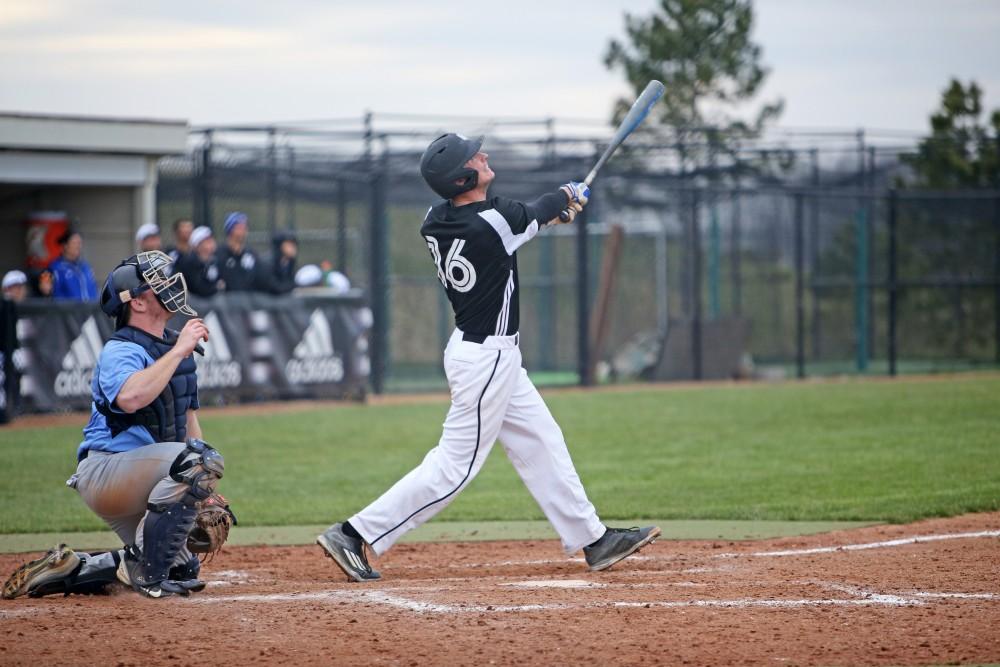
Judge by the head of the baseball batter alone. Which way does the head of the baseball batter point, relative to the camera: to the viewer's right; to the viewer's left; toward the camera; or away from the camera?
to the viewer's right

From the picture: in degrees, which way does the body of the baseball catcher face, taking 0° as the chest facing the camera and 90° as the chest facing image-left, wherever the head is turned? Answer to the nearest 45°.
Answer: approximately 270°

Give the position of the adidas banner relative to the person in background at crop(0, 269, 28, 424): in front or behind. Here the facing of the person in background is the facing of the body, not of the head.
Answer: in front

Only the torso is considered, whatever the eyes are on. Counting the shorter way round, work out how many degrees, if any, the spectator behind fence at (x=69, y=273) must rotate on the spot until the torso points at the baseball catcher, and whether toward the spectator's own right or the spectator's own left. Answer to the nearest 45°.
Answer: approximately 45° to the spectator's own right

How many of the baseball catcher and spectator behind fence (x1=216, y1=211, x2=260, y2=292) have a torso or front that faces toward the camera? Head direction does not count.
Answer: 1

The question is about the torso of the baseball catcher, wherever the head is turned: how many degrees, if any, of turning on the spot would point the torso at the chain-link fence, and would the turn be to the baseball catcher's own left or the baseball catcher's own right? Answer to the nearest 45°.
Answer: approximately 45° to the baseball catcher's own left

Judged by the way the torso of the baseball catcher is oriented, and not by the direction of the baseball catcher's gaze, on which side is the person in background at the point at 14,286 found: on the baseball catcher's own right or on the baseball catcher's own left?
on the baseball catcher's own left

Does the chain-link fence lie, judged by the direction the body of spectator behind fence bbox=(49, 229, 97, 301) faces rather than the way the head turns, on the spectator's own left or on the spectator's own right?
on the spectator's own left
